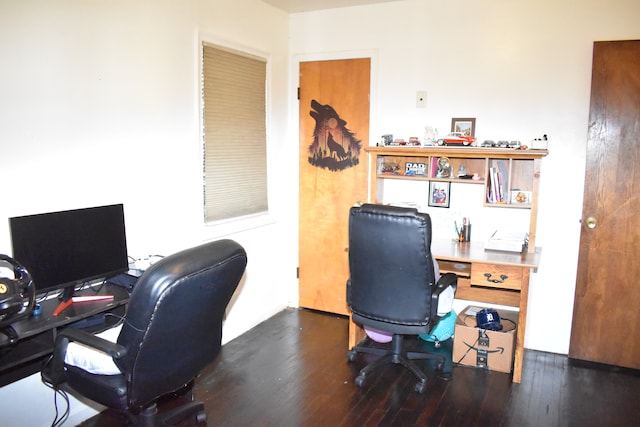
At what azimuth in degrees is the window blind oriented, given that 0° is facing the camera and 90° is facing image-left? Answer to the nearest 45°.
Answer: approximately 315°

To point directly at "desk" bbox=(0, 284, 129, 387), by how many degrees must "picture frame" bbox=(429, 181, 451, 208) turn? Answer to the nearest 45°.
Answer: approximately 45° to its right

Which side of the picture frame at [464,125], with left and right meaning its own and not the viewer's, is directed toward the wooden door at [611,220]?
left

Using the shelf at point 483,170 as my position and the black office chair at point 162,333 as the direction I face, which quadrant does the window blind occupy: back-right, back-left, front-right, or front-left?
front-right

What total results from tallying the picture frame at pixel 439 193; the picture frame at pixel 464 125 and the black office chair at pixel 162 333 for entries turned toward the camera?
2

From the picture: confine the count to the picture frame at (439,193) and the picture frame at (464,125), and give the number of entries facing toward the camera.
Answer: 2

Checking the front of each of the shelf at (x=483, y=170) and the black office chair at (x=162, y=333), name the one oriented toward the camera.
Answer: the shelf

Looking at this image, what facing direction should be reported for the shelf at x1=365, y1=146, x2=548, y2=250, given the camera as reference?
facing the viewer

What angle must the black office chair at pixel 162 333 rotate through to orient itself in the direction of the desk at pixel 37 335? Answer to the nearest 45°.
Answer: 0° — it already faces it

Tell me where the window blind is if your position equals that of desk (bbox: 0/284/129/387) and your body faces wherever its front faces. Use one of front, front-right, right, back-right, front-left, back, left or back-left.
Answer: left

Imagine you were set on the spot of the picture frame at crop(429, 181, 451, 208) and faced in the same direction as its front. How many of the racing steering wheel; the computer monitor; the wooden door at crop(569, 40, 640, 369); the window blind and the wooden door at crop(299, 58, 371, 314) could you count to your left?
1

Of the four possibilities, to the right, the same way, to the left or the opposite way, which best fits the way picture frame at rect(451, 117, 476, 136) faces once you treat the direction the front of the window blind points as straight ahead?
to the right

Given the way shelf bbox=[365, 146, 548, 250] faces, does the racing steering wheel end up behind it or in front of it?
in front

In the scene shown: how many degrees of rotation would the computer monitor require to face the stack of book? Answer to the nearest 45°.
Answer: approximately 45° to its left

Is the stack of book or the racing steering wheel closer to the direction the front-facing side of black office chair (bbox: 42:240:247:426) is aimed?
the racing steering wheel

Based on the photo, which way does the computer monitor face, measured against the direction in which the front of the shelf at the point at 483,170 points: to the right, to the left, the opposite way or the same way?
to the left

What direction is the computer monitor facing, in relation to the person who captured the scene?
facing the viewer and to the right of the viewer

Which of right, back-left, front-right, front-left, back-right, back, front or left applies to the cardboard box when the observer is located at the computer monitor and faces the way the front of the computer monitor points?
front-left

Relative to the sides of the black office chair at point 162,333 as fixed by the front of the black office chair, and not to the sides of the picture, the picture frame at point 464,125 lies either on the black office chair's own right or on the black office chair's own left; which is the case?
on the black office chair's own right

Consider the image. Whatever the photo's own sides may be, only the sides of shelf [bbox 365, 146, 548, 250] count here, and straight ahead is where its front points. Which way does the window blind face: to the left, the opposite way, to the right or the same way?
to the left

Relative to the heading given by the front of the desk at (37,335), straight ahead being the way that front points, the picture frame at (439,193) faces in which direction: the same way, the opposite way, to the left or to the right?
to the right

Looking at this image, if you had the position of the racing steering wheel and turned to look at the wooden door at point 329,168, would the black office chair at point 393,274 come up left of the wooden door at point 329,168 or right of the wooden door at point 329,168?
right
